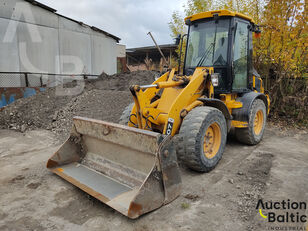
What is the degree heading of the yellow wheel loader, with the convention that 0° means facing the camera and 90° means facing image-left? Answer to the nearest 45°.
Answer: approximately 45°

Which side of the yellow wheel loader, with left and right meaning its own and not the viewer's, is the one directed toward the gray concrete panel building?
right

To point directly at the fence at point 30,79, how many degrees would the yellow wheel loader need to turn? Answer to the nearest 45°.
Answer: approximately 90° to its right

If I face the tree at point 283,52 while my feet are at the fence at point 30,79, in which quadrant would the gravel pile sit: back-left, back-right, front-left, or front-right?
front-right

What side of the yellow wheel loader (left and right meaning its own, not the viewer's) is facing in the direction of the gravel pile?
right

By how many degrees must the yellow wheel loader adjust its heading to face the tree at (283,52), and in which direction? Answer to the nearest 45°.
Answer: approximately 180°
